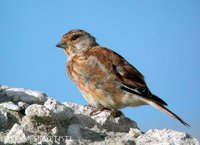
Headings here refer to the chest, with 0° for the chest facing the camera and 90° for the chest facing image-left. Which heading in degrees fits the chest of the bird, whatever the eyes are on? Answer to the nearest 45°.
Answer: approximately 90°

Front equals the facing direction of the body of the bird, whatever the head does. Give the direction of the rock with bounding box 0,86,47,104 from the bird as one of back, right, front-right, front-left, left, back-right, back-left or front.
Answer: front-left
